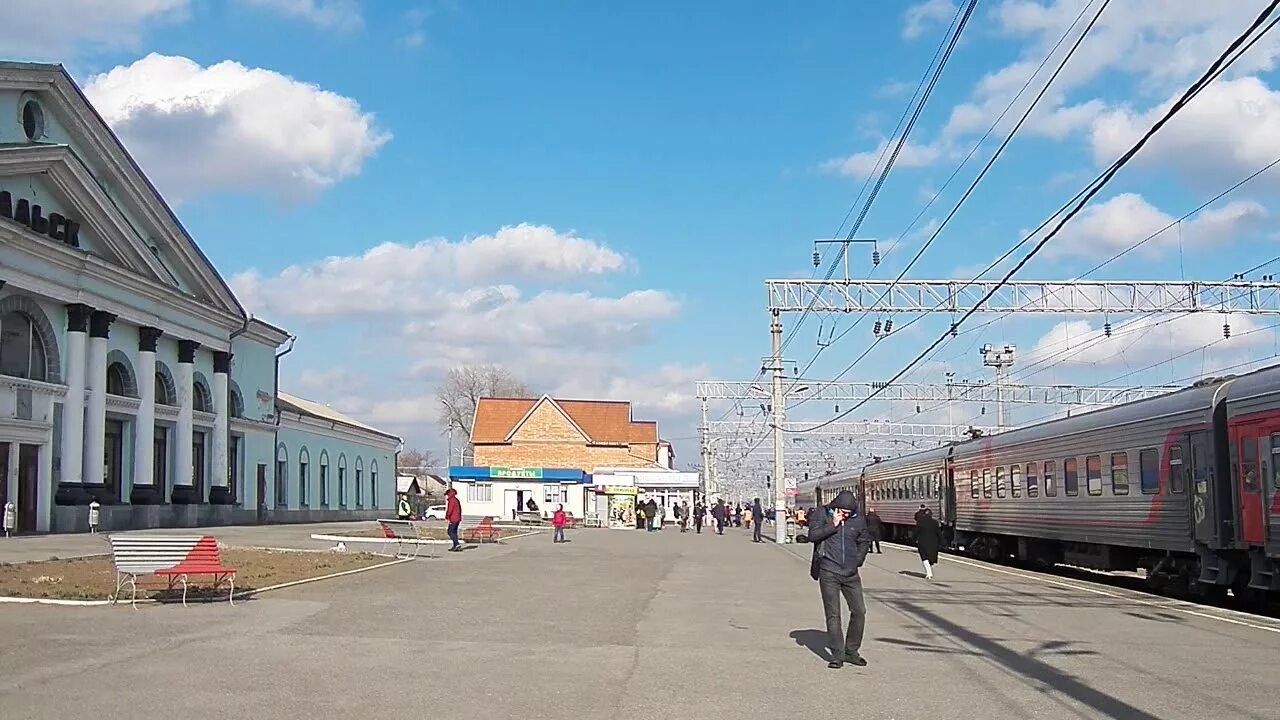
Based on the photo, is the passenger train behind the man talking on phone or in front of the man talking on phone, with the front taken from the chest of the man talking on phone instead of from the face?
behind

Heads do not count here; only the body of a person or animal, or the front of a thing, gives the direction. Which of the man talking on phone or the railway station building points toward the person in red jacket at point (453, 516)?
the railway station building

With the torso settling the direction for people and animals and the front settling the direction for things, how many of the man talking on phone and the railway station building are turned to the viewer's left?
0

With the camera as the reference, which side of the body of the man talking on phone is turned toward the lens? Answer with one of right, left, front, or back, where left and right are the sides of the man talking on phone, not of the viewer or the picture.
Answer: front

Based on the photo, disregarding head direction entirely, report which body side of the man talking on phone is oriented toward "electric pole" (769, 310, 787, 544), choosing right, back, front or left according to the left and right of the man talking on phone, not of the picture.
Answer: back

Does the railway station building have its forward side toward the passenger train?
yes

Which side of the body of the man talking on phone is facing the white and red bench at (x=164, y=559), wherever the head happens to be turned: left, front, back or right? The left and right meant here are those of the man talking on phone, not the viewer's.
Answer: right

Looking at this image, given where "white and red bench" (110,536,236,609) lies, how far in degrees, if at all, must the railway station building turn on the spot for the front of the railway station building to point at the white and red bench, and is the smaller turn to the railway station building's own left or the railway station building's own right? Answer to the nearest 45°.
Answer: approximately 45° to the railway station building's own right

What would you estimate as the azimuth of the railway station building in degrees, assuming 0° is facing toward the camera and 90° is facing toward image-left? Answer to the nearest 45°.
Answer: approximately 315°

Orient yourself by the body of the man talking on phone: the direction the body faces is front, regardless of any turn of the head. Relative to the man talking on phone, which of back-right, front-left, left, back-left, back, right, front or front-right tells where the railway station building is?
back-right

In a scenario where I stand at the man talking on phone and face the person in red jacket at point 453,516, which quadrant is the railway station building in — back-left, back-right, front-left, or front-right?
front-left

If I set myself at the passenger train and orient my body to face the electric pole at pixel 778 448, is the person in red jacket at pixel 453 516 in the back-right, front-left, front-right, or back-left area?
front-left

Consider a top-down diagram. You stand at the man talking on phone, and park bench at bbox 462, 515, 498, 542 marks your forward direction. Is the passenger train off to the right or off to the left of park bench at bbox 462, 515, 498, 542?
right

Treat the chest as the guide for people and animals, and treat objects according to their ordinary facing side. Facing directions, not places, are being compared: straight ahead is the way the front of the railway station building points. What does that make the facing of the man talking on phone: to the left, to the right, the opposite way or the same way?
to the right

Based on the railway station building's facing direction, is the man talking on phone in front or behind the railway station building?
in front
